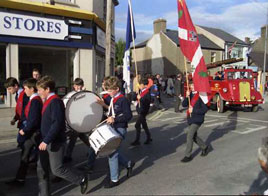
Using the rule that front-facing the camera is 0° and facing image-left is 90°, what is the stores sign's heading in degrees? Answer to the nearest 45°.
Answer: approximately 315°

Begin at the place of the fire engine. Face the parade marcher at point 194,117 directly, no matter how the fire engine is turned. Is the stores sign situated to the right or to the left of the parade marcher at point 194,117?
right

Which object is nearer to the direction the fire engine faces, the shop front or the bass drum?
the bass drum

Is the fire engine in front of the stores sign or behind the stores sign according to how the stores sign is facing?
in front

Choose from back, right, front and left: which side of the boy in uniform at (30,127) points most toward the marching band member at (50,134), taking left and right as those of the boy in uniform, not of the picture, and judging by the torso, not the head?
left

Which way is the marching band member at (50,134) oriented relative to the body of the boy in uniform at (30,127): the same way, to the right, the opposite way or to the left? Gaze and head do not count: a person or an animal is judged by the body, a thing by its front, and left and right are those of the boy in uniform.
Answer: the same way

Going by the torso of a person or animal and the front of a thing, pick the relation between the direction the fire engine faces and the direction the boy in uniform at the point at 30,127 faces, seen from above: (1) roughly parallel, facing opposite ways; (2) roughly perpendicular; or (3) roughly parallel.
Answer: roughly perpendicular

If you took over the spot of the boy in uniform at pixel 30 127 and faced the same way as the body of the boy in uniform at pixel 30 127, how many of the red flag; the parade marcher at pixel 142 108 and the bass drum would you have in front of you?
0

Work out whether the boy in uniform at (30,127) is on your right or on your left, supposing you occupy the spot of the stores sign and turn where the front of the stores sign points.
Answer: on your right
